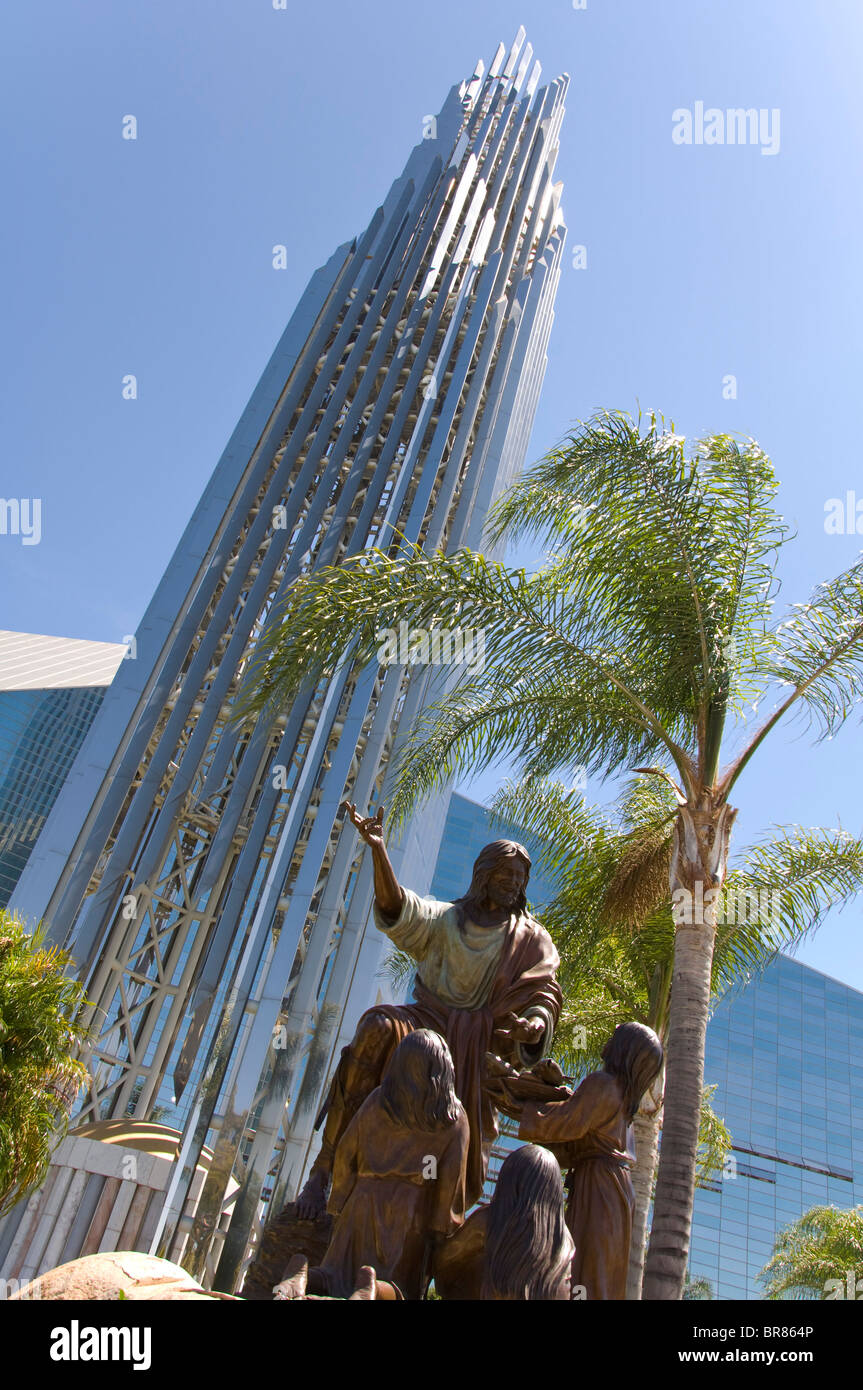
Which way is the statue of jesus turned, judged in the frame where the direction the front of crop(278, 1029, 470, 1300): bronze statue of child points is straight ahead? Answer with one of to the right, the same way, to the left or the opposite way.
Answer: the opposite way

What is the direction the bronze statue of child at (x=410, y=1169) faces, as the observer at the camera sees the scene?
facing away from the viewer

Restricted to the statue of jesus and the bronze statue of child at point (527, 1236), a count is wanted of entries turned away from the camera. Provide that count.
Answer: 1

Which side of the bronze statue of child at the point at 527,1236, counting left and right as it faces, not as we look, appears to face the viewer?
back

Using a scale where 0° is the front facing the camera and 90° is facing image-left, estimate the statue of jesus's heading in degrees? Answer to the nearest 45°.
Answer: approximately 0°

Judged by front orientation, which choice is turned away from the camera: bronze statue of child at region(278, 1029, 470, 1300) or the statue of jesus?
the bronze statue of child
